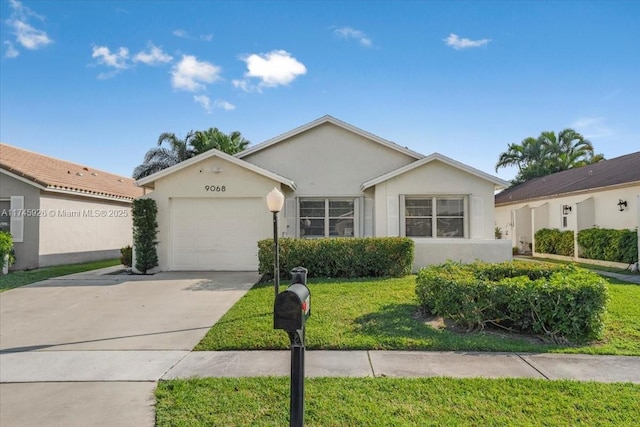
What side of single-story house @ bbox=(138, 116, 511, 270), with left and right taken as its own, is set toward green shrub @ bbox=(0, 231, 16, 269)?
right

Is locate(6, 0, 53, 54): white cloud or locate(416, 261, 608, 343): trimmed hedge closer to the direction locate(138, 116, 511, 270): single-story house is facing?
the trimmed hedge

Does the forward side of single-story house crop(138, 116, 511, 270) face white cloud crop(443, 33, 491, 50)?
no

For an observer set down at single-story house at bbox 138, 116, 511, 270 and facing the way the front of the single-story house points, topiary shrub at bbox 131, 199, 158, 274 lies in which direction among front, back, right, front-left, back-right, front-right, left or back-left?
right

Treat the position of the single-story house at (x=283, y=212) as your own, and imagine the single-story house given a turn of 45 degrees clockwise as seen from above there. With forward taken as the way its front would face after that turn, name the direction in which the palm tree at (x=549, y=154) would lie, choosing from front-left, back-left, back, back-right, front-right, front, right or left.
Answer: back

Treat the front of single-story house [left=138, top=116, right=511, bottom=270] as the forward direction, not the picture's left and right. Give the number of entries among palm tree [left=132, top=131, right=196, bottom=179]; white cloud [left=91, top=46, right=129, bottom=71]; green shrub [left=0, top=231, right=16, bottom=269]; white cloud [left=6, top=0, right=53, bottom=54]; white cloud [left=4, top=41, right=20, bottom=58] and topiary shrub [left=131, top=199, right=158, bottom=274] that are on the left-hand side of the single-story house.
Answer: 0

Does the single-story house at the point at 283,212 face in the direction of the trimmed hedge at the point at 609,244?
no

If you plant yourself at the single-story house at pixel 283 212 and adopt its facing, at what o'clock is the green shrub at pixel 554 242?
The green shrub is roughly at 8 o'clock from the single-story house.

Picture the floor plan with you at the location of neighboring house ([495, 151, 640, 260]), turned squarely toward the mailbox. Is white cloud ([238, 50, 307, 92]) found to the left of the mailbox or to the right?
right

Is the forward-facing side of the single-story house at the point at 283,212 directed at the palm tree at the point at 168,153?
no

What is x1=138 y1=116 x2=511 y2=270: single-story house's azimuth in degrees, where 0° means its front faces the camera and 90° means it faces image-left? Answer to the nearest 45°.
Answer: approximately 0°

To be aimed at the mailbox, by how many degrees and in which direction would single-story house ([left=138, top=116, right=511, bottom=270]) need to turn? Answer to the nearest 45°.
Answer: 0° — it already faces it

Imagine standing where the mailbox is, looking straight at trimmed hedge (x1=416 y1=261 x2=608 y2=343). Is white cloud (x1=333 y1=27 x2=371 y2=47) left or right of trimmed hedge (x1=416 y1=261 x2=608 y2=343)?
left
